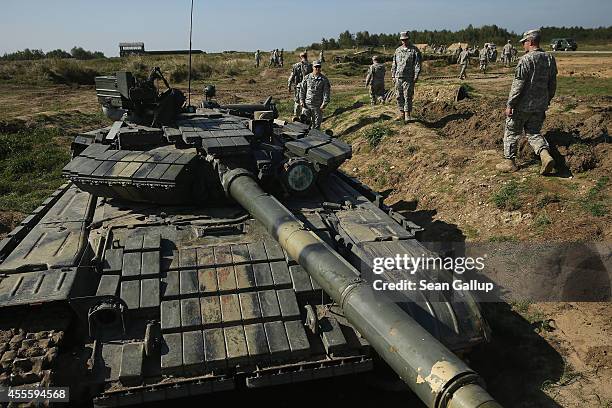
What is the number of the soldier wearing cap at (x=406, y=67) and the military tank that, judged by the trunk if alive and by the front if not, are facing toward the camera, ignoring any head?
2

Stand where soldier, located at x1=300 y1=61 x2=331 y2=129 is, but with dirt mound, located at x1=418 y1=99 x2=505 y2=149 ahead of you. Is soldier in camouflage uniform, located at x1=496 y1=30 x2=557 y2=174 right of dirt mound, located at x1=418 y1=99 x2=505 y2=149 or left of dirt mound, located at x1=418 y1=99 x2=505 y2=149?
right

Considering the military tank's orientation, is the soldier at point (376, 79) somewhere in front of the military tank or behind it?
behind

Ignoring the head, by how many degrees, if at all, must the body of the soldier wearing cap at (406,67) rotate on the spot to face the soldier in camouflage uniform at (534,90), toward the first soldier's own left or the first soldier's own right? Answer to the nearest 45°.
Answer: approximately 45° to the first soldier's own left

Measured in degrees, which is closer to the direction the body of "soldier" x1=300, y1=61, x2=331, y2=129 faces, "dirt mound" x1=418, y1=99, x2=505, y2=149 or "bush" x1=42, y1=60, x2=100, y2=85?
the dirt mound

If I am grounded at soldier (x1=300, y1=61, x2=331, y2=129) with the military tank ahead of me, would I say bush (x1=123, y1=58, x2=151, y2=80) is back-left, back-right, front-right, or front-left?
back-right

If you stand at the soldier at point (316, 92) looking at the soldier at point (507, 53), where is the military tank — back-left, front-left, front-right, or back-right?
back-right

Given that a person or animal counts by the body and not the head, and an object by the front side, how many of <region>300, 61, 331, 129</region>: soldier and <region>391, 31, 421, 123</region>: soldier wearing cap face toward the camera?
2

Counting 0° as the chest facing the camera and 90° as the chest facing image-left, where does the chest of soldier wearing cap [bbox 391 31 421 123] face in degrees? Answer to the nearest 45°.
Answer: approximately 0°

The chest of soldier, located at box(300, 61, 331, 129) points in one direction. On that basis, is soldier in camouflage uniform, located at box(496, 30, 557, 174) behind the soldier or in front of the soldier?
in front

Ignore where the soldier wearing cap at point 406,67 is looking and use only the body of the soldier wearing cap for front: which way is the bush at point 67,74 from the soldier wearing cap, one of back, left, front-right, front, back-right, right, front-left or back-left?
back-right
